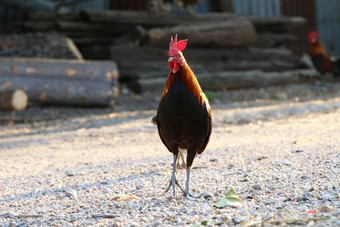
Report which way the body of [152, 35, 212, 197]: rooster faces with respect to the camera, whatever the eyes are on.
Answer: toward the camera

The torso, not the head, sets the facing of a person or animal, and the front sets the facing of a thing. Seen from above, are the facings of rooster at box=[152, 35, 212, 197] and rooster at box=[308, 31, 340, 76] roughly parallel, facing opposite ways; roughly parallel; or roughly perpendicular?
roughly perpendicular

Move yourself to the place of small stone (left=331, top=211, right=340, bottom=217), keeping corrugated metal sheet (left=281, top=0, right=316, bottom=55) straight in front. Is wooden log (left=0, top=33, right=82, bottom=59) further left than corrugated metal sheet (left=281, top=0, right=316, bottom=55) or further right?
left

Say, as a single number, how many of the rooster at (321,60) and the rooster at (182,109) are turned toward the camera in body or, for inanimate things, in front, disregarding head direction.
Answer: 1

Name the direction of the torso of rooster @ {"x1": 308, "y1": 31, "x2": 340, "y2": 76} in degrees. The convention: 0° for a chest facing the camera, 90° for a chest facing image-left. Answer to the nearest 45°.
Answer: approximately 90°

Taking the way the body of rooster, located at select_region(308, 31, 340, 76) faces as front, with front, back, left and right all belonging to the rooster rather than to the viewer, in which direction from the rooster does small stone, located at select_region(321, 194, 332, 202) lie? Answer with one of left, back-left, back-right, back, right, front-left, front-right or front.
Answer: left

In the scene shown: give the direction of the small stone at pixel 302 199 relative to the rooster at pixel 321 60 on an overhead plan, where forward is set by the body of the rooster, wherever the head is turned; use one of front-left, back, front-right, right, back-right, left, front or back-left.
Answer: left

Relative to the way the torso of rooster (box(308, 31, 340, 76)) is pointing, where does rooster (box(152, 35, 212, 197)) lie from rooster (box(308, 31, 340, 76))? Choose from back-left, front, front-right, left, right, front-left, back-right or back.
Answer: left

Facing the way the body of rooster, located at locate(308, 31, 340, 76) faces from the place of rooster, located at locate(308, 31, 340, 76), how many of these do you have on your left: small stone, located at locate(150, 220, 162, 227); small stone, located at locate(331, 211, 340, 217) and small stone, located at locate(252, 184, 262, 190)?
3

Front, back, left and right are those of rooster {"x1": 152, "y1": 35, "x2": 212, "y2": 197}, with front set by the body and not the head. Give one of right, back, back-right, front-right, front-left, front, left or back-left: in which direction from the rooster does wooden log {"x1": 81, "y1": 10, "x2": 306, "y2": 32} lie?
back

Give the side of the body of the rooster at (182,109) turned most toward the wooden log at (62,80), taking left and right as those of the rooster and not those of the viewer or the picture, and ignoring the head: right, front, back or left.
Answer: back

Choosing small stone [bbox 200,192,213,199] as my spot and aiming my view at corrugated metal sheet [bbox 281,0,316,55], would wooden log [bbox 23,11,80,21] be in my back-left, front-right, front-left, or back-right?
front-left

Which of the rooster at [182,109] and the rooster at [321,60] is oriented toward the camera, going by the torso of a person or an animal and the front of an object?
the rooster at [182,109]
